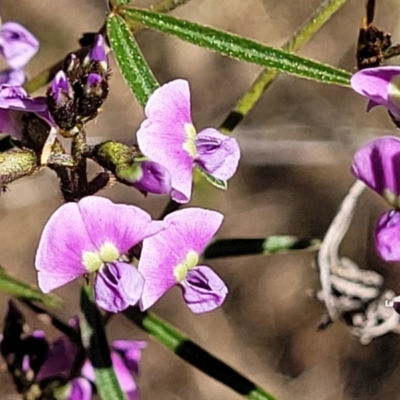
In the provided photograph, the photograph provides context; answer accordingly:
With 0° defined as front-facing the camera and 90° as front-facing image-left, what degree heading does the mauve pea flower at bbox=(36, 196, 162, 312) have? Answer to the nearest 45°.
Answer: approximately 0°

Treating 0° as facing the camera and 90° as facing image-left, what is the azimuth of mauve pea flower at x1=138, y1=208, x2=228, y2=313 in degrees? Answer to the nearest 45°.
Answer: approximately 315°
